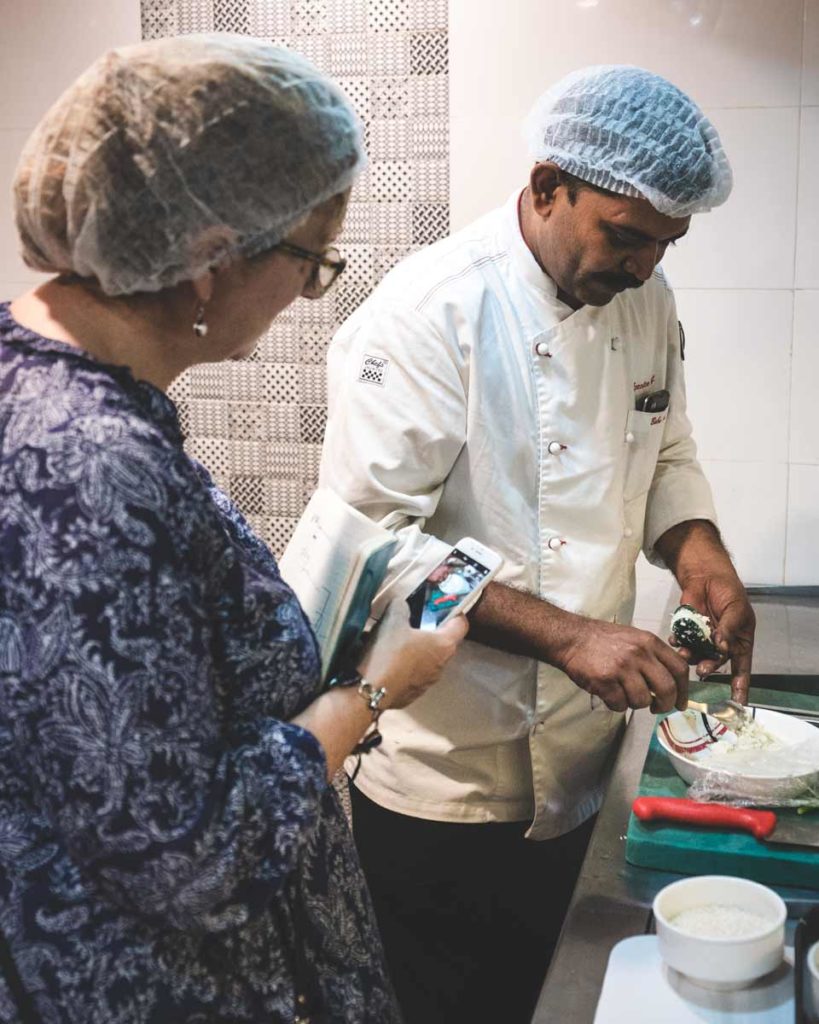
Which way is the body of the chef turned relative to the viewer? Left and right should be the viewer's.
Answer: facing the viewer and to the right of the viewer

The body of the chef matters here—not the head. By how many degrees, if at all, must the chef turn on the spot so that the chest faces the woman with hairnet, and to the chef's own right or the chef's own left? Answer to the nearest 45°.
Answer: approximately 45° to the chef's own right

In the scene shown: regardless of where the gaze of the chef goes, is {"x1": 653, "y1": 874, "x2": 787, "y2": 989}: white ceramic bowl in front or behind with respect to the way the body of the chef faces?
in front
